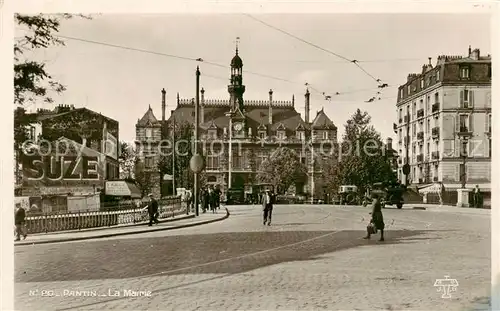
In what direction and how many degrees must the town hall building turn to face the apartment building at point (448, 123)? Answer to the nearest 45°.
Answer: approximately 45° to its left

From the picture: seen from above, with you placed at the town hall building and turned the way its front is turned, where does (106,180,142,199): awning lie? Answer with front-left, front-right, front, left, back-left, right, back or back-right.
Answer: right

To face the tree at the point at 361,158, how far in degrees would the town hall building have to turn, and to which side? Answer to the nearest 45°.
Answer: approximately 45° to its left
